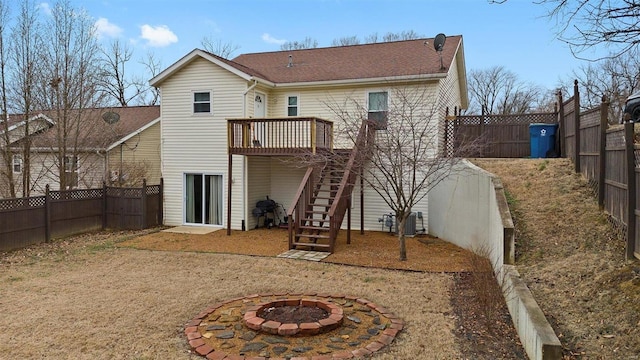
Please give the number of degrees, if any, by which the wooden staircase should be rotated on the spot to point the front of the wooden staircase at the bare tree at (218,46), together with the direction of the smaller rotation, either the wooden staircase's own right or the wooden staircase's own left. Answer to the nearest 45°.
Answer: approximately 180°

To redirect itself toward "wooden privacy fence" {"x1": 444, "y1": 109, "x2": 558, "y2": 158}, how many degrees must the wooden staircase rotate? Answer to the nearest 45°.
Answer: approximately 135° to its left

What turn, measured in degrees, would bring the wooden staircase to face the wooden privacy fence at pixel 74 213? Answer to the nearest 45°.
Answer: approximately 90° to its right

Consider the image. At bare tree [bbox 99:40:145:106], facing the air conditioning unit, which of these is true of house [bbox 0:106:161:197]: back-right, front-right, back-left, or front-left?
front-right

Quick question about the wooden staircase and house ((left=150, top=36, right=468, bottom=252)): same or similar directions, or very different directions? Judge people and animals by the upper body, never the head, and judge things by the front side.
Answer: very different directions

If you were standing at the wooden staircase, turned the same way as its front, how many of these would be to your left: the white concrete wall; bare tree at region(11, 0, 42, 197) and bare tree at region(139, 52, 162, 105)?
1

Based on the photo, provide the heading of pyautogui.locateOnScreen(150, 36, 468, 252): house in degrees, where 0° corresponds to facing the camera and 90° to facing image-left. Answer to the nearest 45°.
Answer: approximately 180°

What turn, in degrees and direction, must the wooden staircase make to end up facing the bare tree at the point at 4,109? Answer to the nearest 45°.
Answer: approximately 90° to its right

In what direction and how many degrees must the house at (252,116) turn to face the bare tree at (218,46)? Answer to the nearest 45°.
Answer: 0° — it already faces it

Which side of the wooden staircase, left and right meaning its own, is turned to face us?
front

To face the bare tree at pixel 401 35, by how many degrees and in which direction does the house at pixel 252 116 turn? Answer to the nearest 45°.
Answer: approximately 45° to its right

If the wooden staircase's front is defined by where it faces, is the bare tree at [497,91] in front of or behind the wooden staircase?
behind
